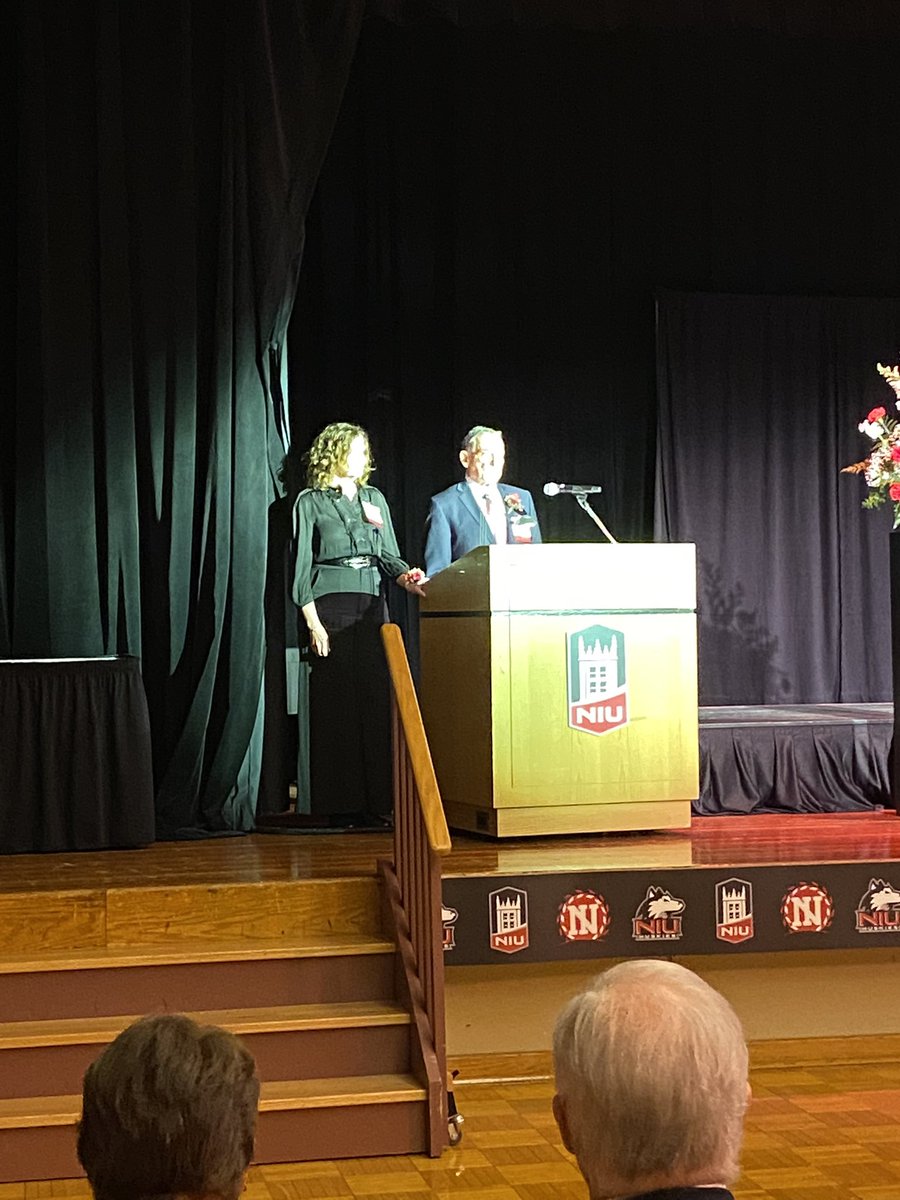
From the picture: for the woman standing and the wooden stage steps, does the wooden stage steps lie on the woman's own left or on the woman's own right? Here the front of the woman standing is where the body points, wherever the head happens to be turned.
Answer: on the woman's own right

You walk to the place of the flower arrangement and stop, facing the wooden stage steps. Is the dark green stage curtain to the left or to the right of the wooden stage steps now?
right

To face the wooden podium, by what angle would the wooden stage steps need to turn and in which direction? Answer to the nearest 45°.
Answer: approximately 135° to its left

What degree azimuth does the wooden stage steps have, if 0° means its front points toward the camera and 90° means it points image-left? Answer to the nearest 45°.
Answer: approximately 0°

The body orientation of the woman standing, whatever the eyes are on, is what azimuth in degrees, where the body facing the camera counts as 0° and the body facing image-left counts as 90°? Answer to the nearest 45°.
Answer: approximately 315°

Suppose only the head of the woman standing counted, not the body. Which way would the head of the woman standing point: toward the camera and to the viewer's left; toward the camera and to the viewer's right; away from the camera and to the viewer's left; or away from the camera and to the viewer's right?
toward the camera and to the viewer's right

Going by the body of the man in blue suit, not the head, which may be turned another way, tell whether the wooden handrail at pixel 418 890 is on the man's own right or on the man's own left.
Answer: on the man's own right

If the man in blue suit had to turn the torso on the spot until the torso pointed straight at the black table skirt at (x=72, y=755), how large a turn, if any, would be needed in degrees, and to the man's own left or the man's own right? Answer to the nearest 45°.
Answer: approximately 135° to the man's own right

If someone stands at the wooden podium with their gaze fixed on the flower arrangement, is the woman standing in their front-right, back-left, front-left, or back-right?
back-left
